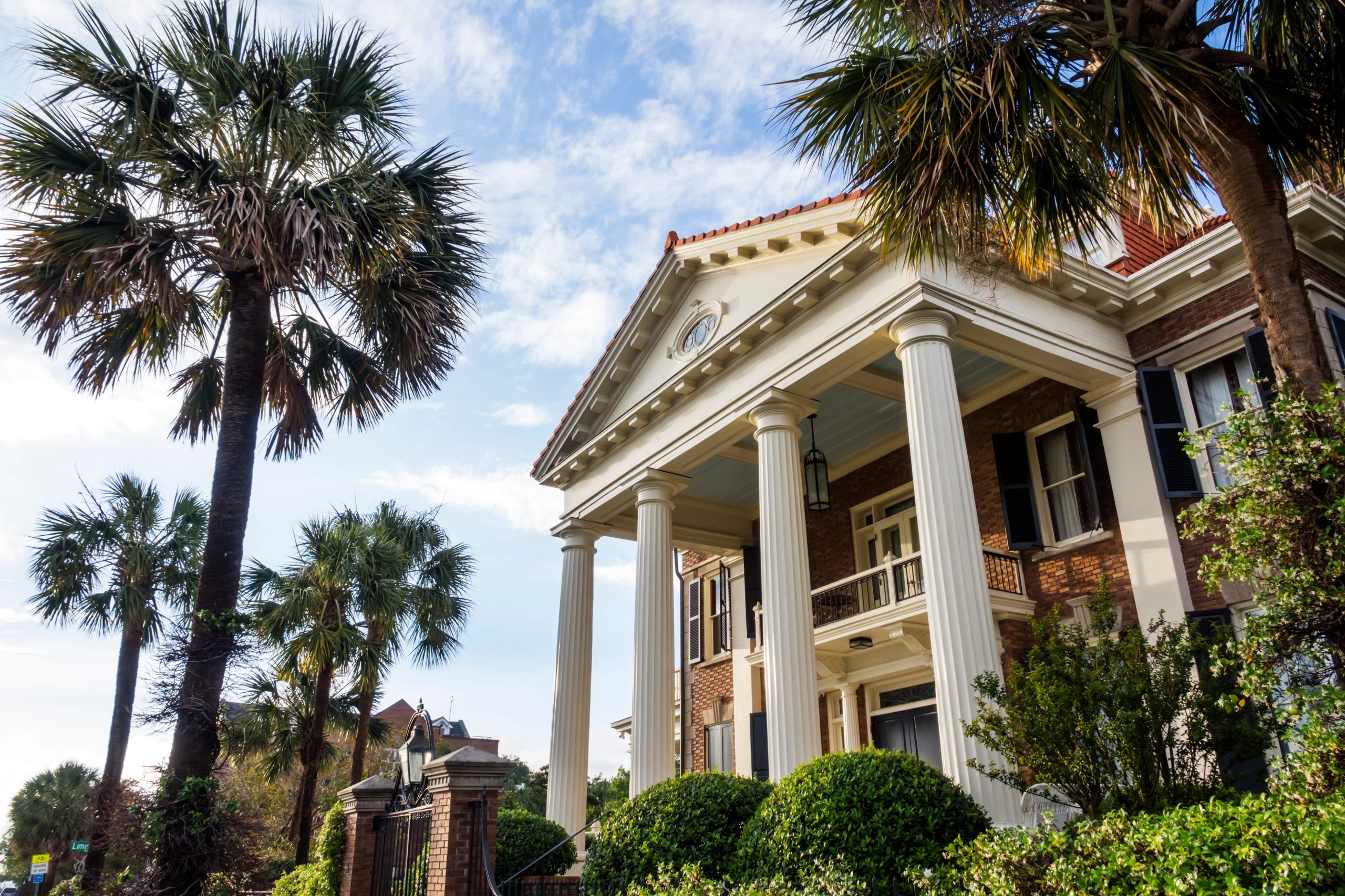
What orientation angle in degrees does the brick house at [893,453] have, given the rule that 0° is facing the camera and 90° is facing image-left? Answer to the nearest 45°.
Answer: approximately 45°

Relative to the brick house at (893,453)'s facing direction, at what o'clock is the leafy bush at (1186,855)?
The leafy bush is roughly at 10 o'clock from the brick house.

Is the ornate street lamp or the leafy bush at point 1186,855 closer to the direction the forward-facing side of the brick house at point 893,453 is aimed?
the ornate street lamp

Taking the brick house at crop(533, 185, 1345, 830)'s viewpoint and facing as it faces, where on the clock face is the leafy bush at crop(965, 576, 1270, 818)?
The leafy bush is roughly at 10 o'clock from the brick house.

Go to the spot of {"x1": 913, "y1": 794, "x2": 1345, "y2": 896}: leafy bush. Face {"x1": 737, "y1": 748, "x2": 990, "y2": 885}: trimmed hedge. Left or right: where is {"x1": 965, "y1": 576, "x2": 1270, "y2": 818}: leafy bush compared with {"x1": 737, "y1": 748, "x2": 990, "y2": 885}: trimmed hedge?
right

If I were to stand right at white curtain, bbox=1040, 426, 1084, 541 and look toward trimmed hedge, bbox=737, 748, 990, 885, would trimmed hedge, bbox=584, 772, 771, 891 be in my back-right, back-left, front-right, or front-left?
front-right

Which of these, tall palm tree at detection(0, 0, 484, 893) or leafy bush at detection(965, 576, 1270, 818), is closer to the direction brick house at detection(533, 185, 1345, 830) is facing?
the tall palm tree

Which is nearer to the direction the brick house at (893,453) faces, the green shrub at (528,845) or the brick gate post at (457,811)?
the brick gate post

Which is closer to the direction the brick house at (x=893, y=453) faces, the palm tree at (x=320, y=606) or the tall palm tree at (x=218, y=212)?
the tall palm tree

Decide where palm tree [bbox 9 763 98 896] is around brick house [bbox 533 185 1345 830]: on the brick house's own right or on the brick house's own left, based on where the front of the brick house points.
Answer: on the brick house's own right

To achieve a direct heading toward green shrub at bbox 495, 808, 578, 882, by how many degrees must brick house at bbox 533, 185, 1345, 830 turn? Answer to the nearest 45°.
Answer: approximately 45° to its right

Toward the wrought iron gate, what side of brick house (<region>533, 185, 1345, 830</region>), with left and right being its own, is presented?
front
